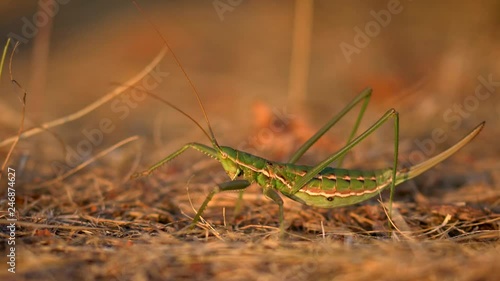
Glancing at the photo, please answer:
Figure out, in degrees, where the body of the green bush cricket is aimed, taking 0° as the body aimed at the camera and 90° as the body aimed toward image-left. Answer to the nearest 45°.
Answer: approximately 90°
